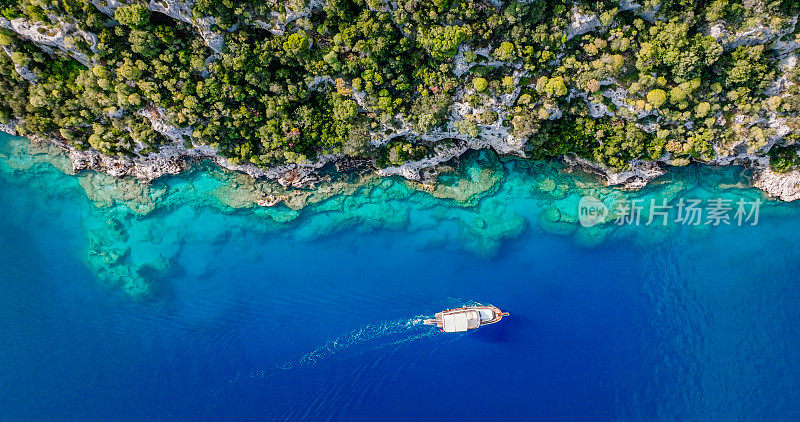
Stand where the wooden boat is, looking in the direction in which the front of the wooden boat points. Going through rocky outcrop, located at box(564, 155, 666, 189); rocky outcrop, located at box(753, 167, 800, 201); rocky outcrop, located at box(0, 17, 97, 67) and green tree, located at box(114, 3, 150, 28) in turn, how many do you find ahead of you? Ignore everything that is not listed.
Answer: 2

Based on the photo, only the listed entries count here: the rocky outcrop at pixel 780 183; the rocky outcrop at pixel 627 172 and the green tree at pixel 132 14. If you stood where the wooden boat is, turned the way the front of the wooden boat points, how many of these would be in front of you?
2

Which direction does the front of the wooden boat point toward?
to the viewer's right

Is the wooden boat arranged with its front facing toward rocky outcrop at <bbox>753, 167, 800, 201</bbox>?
yes

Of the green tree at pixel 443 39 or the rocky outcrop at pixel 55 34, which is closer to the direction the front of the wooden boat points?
the green tree
